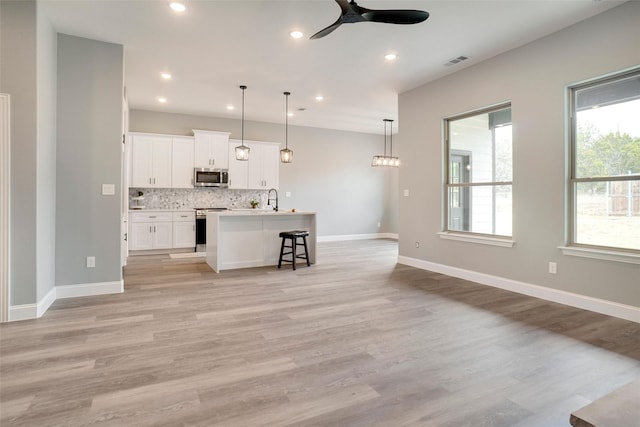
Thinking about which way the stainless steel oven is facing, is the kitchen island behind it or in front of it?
in front

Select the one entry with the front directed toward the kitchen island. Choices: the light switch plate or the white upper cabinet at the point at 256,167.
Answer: the white upper cabinet

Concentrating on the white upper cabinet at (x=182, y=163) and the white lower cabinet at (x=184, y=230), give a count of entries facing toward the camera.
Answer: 2

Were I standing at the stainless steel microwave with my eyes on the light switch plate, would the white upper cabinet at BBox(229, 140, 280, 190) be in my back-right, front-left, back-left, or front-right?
back-left

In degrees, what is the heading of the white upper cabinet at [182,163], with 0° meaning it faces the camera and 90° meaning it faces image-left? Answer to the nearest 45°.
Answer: approximately 0°
